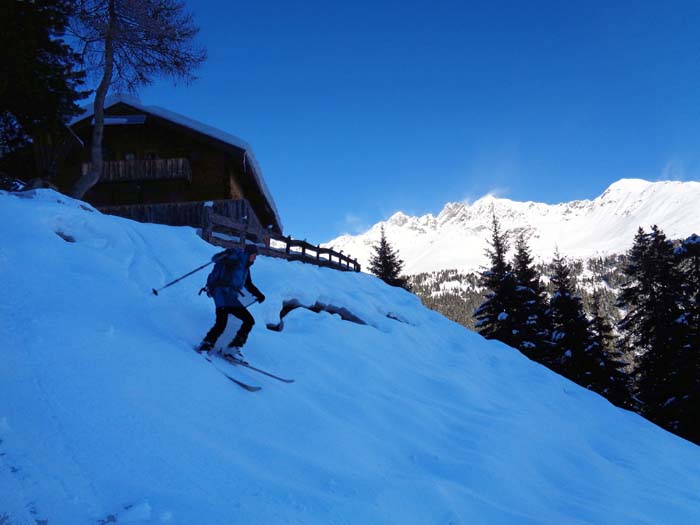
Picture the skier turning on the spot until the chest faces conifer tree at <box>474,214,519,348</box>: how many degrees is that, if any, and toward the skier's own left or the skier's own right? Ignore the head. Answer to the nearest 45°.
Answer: approximately 45° to the skier's own left

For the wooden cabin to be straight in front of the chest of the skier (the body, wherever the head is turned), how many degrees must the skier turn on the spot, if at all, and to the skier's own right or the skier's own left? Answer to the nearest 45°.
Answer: approximately 90° to the skier's own left

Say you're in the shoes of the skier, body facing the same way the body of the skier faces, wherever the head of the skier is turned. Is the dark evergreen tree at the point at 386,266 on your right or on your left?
on your left

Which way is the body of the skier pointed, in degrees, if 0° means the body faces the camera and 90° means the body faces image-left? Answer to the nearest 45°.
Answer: approximately 270°

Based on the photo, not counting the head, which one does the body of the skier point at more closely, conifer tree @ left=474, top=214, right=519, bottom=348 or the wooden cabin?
the conifer tree

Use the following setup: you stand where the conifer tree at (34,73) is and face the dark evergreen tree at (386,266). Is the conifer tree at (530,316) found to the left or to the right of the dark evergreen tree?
right

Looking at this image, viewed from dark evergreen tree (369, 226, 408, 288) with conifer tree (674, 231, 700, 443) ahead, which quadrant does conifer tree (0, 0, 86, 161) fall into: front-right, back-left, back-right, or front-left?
front-right

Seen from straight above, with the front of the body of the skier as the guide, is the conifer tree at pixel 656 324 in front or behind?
in front

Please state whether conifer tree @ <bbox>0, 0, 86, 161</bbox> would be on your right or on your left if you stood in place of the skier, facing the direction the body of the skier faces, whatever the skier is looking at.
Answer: on your left

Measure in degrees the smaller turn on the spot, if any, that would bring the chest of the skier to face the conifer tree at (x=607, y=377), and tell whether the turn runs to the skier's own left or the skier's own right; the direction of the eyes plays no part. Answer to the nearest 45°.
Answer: approximately 45° to the skier's own left

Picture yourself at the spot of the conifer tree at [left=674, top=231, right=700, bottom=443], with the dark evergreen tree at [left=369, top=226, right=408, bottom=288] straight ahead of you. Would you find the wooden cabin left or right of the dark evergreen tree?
left
